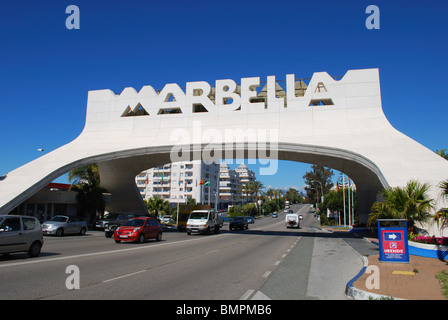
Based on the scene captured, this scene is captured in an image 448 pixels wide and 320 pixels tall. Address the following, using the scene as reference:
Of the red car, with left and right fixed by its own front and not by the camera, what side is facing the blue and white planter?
left

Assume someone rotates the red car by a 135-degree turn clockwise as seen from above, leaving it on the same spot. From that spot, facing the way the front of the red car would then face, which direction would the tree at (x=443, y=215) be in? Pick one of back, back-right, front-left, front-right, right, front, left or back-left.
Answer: back-right

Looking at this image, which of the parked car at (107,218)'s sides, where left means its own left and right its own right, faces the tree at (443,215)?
left

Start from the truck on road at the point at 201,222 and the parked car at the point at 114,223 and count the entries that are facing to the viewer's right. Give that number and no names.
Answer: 0

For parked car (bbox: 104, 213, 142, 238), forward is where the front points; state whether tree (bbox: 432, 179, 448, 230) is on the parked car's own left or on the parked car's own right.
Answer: on the parked car's own left

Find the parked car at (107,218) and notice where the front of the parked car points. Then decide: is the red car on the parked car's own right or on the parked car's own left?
on the parked car's own left

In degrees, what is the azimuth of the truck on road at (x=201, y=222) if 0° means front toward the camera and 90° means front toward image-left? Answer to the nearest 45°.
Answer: approximately 45°
